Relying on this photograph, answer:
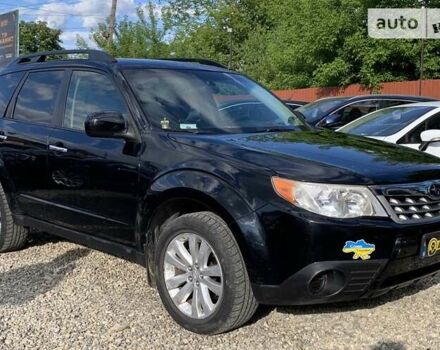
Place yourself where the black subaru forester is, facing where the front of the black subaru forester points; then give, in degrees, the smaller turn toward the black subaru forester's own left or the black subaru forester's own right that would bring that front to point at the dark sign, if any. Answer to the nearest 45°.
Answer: approximately 135° to the black subaru forester's own left

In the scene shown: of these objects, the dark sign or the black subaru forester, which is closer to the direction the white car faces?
the black subaru forester

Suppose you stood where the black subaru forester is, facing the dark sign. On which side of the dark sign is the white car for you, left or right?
right

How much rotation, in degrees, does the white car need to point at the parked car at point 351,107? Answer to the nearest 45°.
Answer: approximately 135° to its right

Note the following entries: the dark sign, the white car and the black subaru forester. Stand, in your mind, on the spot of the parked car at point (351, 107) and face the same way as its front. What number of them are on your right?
1

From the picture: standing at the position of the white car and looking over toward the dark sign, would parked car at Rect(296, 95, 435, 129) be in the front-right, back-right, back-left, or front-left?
front-right

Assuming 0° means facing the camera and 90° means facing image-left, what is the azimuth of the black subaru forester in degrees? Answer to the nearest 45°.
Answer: approximately 315°

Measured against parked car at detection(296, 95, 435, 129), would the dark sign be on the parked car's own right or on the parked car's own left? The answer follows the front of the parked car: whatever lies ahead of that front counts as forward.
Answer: on the parked car's own right

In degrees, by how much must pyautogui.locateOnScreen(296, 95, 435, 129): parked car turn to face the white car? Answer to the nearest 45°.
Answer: approximately 45° to its left

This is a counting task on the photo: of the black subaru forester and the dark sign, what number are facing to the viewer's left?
0

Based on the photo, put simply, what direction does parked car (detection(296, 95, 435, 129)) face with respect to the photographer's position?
facing the viewer and to the left of the viewer

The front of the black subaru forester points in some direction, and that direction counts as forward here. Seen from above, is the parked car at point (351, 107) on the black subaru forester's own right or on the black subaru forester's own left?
on the black subaru forester's own left

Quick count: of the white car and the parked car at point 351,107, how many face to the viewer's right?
0

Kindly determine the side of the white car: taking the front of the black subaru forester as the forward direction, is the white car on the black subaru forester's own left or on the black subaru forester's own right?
on the black subaru forester's own left

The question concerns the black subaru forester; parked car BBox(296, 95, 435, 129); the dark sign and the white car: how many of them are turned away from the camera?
0
